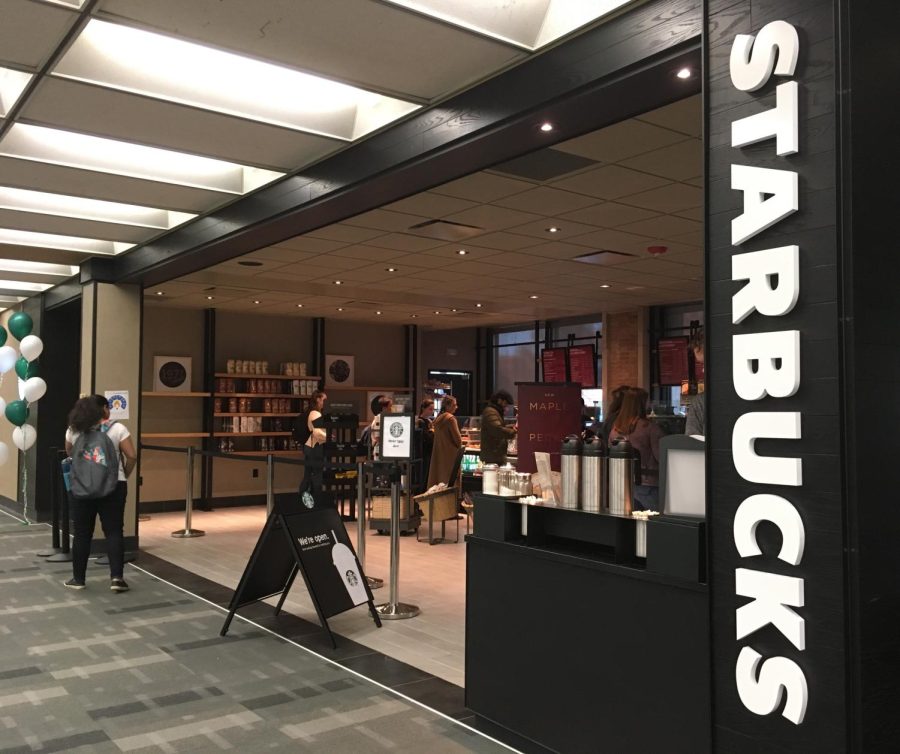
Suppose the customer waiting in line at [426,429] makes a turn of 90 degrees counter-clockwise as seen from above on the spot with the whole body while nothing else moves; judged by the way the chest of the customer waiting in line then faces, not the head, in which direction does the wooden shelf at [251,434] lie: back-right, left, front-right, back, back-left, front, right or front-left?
front-left

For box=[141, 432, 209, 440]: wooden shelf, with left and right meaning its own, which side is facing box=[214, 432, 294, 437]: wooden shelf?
left

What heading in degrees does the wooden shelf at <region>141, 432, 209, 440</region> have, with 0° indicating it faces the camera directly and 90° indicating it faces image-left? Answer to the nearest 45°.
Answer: approximately 0°

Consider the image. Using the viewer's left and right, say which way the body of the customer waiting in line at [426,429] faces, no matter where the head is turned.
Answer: facing to the right of the viewer

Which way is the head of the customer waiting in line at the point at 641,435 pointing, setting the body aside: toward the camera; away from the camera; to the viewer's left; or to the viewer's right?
away from the camera

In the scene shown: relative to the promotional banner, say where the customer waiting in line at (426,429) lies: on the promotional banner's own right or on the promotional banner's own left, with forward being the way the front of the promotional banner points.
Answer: on the promotional banner's own right

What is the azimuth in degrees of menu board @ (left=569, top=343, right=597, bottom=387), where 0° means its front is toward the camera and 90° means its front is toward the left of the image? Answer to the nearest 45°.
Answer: approximately 45°

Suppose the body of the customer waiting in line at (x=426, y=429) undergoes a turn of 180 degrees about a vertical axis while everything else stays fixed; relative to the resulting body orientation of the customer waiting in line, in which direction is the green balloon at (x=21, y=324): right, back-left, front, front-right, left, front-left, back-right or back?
front

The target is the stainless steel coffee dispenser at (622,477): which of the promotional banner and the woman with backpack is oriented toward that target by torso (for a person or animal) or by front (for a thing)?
the promotional banner

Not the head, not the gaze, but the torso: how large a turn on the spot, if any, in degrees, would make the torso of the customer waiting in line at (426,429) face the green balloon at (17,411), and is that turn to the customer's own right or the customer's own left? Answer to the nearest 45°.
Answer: approximately 180°
